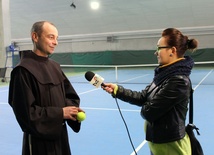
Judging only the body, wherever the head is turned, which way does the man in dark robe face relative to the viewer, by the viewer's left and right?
facing the viewer and to the right of the viewer

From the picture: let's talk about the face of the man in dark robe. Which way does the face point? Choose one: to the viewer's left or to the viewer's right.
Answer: to the viewer's right
